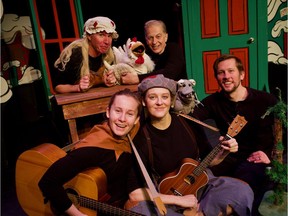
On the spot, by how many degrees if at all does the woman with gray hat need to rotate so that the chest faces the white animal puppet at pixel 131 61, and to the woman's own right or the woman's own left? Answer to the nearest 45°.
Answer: approximately 135° to the woman's own right

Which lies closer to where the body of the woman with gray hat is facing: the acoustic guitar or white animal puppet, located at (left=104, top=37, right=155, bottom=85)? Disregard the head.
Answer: the acoustic guitar

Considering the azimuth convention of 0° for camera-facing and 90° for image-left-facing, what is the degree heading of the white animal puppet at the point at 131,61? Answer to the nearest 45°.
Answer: approximately 315°

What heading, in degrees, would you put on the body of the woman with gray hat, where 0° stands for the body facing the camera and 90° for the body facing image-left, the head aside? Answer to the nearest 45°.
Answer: approximately 0°

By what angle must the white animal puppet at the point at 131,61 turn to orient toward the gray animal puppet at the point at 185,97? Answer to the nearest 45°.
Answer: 0° — it already faces it

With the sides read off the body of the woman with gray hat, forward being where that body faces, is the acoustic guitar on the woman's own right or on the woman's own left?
on the woman's own right
